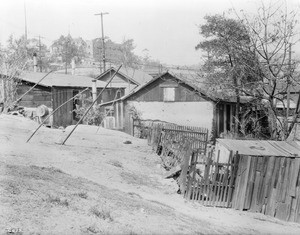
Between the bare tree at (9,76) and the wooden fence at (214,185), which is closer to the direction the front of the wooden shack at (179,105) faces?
the wooden fence

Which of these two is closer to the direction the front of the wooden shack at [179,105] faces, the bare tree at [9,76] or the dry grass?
the dry grass

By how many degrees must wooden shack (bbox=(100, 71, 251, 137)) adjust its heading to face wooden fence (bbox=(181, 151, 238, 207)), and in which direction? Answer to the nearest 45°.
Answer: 0° — it already faces it

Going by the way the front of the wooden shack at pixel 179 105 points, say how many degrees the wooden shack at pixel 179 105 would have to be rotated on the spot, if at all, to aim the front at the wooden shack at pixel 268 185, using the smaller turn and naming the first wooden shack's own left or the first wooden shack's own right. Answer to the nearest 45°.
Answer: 0° — it already faces it

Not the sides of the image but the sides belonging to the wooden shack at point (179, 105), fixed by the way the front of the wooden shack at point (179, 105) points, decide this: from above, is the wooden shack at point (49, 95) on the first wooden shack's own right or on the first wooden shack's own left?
on the first wooden shack's own right

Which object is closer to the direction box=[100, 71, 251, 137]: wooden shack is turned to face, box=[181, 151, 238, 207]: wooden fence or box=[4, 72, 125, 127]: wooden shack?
the wooden fence

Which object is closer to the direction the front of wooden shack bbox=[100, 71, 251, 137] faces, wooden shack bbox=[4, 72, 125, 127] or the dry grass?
the dry grass

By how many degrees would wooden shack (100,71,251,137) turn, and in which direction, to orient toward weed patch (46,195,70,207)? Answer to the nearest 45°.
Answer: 0° — it already faces it

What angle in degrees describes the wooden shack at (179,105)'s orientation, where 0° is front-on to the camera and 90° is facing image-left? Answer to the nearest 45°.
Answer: approximately 0°
